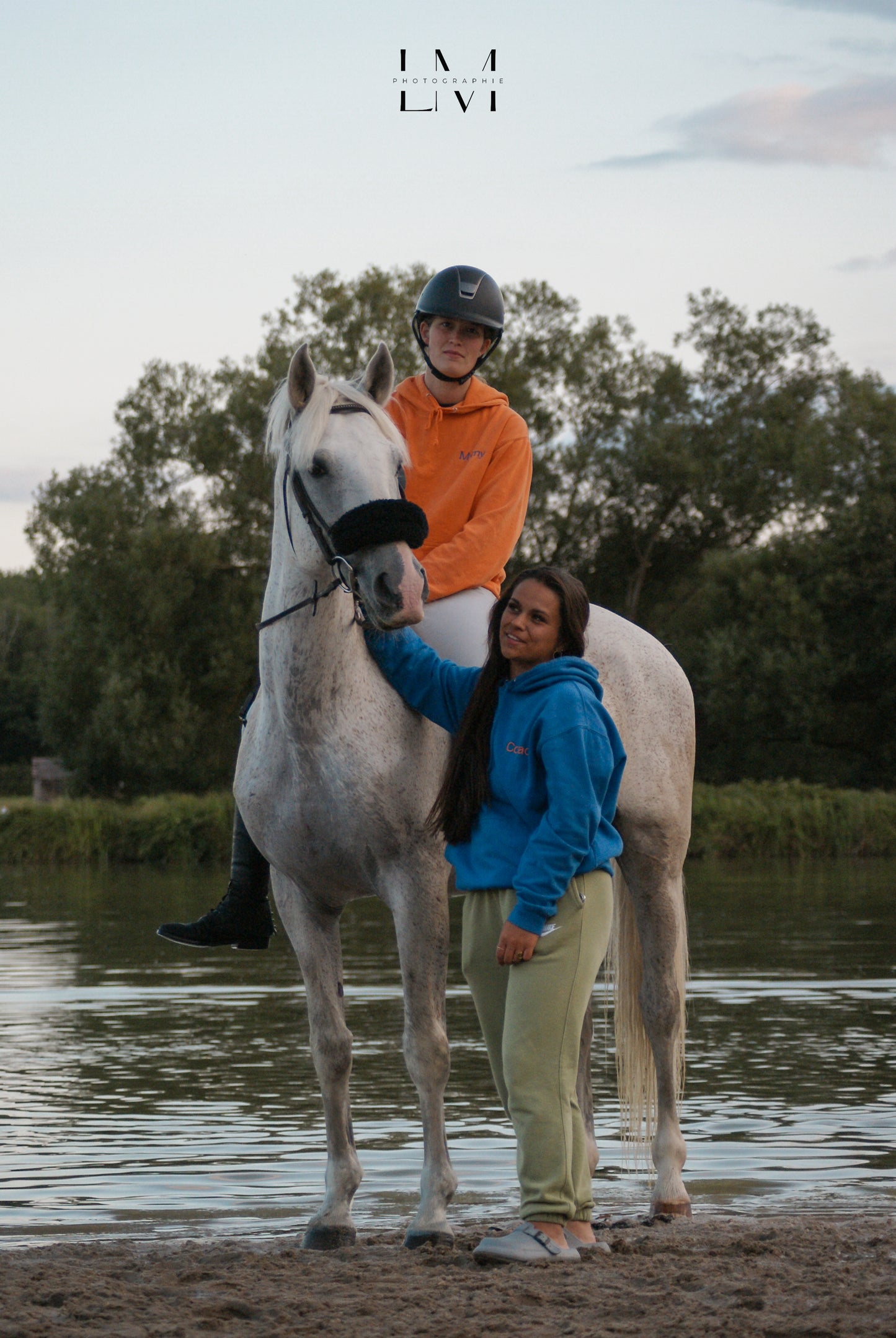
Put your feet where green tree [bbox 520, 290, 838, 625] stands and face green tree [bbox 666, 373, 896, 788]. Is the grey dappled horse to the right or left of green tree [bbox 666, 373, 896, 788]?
right

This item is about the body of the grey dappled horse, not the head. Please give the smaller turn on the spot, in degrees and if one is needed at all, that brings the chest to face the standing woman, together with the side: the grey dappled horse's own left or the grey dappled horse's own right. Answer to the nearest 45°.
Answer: approximately 90° to the grey dappled horse's own left

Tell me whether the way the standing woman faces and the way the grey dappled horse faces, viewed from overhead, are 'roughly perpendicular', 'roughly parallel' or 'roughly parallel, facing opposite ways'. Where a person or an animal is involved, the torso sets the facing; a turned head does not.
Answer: roughly parallel

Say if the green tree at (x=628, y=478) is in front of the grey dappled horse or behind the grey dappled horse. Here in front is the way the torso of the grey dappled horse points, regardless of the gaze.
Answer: behind

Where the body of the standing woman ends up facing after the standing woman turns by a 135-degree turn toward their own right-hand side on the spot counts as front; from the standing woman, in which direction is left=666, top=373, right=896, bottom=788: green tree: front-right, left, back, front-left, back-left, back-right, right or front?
front

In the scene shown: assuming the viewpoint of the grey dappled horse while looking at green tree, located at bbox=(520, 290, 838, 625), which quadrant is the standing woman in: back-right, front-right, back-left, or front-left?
back-right

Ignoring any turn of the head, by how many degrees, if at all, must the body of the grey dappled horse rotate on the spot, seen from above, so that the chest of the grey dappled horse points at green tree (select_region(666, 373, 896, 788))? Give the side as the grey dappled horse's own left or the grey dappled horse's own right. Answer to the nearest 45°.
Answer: approximately 135° to the grey dappled horse's own right

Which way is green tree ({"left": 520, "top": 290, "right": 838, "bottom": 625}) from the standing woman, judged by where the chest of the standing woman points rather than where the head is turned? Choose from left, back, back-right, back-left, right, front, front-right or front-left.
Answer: back-right

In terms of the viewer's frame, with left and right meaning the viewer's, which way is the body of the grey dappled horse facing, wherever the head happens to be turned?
facing the viewer and to the left of the viewer

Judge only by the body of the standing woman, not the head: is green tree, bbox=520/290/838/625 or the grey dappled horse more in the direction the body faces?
the grey dappled horse

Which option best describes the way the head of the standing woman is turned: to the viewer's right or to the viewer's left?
to the viewer's left

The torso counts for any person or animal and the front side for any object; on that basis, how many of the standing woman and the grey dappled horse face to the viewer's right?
0
